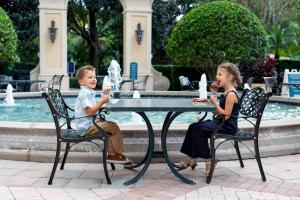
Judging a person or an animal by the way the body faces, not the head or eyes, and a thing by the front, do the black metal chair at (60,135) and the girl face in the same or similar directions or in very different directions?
very different directions

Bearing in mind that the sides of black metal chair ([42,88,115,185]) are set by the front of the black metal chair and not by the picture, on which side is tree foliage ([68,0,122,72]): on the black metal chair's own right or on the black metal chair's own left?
on the black metal chair's own left

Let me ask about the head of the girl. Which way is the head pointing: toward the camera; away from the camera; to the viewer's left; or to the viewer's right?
to the viewer's left

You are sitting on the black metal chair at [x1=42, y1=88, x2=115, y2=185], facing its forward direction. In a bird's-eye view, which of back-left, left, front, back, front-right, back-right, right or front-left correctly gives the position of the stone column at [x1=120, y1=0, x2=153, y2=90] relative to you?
left

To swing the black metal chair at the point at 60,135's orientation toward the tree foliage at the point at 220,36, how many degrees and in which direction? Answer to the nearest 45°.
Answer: approximately 45° to its left

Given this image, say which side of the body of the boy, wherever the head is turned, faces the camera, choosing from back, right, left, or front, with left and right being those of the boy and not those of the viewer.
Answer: right

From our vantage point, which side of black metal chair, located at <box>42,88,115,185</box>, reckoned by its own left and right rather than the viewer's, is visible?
right

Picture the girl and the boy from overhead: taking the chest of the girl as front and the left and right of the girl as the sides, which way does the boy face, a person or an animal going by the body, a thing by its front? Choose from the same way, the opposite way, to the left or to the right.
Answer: the opposite way

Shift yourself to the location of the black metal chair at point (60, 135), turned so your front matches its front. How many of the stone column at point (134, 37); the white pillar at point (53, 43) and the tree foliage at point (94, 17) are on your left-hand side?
3

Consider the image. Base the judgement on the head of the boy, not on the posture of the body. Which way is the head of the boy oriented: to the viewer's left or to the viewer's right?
to the viewer's right

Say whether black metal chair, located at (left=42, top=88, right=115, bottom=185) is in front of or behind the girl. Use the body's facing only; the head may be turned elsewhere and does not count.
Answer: in front

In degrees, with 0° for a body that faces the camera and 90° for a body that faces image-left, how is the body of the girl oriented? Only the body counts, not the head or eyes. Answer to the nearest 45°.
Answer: approximately 90°

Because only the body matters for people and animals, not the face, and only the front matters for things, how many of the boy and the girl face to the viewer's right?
1

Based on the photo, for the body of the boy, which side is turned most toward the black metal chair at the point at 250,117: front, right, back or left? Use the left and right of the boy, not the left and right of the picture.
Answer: front

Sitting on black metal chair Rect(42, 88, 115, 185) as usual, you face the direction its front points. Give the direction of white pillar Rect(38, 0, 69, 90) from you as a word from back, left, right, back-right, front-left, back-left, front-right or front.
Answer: left

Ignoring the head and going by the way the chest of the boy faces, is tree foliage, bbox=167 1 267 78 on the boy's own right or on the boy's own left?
on the boy's own left

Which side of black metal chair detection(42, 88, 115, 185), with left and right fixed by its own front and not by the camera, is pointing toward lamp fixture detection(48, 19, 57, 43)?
left

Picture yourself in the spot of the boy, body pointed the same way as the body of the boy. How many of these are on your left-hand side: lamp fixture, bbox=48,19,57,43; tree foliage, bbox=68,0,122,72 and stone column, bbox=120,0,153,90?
3

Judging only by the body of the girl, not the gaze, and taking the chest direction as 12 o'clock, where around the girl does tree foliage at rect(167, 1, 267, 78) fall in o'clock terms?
The tree foliage is roughly at 3 o'clock from the girl.

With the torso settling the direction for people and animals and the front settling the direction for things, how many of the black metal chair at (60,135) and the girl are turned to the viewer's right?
1
